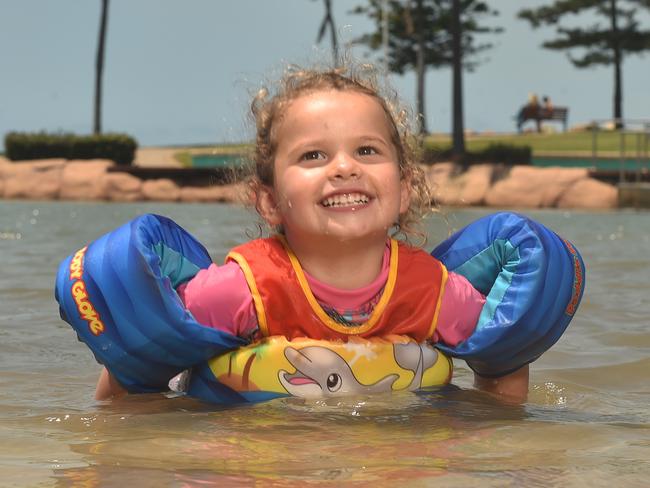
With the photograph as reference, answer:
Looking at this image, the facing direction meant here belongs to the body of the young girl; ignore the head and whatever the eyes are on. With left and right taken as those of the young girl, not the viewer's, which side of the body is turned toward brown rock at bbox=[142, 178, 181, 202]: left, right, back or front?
back

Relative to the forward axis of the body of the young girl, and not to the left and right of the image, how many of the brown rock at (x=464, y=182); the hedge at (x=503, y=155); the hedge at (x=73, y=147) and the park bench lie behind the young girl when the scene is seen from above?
4

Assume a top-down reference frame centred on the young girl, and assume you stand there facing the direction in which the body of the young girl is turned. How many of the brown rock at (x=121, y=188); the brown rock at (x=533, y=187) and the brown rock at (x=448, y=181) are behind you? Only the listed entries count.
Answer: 3

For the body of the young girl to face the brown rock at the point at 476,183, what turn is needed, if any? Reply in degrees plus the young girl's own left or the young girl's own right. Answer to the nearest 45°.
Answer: approximately 180°

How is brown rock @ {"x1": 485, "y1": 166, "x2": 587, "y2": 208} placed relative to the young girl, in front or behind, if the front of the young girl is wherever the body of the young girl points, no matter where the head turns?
behind

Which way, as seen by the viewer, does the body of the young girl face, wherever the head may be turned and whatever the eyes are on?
toward the camera

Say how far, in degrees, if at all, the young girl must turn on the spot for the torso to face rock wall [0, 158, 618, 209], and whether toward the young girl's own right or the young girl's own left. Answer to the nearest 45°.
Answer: approximately 180°

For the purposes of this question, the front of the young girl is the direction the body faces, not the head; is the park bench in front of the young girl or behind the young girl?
behind

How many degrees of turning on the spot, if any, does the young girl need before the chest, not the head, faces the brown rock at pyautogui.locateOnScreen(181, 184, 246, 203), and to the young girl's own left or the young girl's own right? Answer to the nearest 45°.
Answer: approximately 180°

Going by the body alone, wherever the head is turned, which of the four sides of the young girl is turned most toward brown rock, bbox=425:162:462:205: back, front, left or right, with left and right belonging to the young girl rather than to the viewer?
back

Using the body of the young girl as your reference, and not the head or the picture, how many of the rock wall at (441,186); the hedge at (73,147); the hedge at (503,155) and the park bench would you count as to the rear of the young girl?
4

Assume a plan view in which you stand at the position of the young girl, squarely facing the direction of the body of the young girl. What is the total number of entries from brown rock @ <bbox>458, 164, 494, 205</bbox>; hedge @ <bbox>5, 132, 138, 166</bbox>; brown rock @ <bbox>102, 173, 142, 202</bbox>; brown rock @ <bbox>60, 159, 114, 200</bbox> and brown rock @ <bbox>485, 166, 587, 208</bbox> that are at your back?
5

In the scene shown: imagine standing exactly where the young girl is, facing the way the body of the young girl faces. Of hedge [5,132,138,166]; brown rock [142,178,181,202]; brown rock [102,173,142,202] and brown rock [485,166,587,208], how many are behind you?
4

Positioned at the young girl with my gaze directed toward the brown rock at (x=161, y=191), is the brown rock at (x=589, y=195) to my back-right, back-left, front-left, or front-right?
front-right
